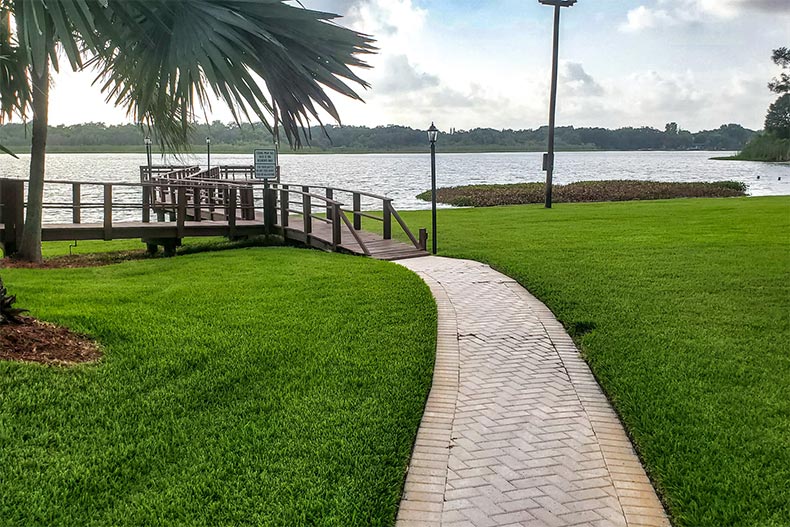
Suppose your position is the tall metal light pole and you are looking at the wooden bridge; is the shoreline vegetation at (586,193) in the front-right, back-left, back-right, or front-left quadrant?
back-right

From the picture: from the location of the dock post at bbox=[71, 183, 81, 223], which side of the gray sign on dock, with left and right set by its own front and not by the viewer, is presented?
right

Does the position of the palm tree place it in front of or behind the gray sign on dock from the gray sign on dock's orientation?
in front

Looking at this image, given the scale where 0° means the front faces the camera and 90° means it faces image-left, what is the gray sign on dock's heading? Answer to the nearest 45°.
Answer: approximately 0°

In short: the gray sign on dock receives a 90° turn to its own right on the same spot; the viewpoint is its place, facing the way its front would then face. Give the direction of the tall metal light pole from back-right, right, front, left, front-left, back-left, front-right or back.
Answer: back-right

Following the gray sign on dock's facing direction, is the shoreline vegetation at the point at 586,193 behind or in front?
behind

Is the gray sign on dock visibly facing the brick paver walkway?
yes
